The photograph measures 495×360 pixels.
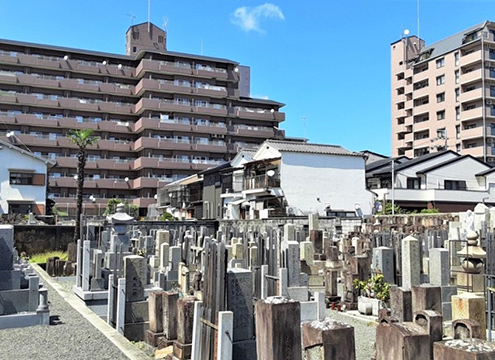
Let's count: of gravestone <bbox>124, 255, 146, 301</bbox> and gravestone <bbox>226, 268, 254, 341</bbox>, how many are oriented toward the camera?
2

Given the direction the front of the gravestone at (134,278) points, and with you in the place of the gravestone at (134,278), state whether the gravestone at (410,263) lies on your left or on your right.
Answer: on your left

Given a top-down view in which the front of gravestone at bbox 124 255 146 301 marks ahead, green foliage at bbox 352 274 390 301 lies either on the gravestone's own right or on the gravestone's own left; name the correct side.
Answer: on the gravestone's own left

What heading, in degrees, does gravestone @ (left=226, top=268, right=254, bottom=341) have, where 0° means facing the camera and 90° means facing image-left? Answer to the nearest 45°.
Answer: approximately 0°

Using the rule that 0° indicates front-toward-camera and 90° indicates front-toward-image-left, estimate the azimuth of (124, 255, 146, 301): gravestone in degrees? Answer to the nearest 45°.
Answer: approximately 0°

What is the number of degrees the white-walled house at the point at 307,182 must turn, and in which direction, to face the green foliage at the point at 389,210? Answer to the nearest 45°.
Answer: approximately 135° to its left

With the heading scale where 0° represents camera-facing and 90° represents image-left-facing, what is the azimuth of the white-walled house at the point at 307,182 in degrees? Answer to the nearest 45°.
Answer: approximately 45°

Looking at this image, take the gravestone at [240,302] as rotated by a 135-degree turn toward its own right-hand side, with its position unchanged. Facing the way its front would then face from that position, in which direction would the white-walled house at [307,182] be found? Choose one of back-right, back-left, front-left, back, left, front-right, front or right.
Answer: front-right

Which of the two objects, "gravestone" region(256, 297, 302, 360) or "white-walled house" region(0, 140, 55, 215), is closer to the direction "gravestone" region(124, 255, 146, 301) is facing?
the gravestone
